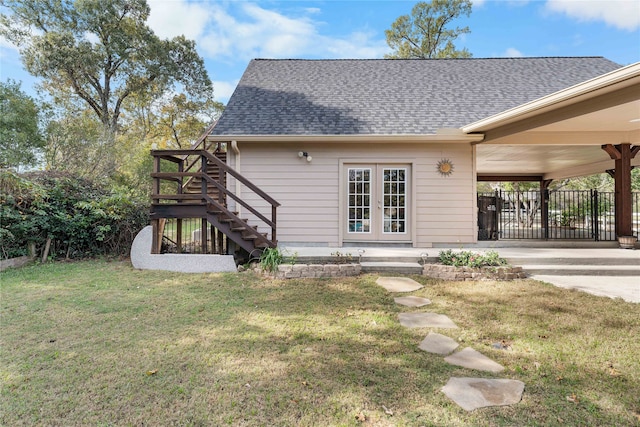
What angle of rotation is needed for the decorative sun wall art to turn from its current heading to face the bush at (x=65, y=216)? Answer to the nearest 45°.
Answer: approximately 45° to its right

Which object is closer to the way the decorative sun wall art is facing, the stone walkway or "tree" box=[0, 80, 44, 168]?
the stone walkway

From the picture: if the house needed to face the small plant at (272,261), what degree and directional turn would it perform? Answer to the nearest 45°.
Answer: approximately 45° to its right

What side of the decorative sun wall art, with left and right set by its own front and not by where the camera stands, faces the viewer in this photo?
front

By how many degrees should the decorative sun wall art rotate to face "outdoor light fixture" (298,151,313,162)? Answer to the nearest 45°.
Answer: approximately 90° to its right

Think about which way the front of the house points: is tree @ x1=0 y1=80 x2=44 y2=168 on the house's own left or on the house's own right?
on the house's own right

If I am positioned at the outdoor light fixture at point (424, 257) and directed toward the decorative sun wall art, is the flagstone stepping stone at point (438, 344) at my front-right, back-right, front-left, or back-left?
back-right

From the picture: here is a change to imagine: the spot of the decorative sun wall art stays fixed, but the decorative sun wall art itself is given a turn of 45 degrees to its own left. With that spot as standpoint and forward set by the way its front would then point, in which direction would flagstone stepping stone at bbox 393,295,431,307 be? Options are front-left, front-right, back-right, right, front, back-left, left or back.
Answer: front-right

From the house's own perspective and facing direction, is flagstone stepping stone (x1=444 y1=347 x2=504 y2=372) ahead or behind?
ahead

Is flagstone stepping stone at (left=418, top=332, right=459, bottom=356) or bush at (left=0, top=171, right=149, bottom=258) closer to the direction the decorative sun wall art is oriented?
the flagstone stepping stone

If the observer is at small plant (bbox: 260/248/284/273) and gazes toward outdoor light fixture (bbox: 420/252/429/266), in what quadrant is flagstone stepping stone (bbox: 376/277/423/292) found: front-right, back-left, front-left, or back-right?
front-right

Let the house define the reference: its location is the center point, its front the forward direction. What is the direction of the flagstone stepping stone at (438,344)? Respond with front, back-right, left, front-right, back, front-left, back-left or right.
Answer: front

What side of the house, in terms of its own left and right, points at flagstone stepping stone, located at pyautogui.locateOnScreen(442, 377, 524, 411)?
front

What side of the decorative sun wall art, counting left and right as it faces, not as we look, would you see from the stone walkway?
front

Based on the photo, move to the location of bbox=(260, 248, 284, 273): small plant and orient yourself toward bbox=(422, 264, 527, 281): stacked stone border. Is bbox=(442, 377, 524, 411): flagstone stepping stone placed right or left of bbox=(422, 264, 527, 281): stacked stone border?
right

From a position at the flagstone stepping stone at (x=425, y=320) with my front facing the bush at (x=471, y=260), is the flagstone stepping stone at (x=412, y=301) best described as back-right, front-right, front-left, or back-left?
front-left

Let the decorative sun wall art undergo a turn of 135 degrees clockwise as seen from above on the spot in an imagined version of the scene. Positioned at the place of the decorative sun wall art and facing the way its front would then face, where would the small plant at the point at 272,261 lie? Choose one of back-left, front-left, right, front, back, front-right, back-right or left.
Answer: left

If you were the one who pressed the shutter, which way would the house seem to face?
facing the viewer

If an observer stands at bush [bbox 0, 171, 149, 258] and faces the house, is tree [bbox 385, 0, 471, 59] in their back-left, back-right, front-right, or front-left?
front-left
